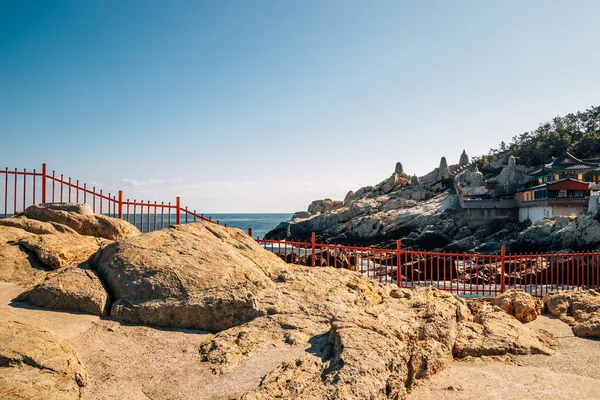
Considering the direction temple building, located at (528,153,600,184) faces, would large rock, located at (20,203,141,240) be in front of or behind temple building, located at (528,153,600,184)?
in front

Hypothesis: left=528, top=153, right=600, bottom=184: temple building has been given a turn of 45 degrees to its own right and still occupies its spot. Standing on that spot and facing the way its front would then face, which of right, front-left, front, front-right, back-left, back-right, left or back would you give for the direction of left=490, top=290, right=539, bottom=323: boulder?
front-left

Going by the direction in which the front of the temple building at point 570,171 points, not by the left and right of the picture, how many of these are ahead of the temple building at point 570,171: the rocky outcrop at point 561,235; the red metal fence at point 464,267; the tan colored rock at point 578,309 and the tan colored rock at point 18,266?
4

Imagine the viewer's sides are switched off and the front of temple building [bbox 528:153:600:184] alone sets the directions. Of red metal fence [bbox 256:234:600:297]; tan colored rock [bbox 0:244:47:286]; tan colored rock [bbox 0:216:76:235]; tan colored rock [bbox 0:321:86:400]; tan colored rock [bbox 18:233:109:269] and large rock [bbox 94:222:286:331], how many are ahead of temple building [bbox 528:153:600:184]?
6

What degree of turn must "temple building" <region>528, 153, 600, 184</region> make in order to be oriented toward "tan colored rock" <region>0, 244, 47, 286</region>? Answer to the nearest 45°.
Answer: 0° — it already faces it

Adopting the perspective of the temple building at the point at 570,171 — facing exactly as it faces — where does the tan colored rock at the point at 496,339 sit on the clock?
The tan colored rock is roughly at 12 o'clock from the temple building.

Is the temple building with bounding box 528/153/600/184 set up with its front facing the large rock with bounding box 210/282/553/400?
yes

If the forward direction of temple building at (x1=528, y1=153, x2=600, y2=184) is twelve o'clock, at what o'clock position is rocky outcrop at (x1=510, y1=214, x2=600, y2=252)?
The rocky outcrop is roughly at 12 o'clock from the temple building.

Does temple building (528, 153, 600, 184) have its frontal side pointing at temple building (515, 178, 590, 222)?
yes

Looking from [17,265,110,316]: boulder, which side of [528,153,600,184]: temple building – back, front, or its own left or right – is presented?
front

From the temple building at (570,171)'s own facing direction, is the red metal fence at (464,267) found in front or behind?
in front

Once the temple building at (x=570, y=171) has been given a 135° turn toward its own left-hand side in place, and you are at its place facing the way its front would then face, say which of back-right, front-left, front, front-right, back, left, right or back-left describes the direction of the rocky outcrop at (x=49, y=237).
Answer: back-right

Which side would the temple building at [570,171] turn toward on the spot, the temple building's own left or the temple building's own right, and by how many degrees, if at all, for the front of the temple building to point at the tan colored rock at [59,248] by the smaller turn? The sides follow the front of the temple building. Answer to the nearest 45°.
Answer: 0° — it already faces it

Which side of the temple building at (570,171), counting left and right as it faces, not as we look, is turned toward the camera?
front

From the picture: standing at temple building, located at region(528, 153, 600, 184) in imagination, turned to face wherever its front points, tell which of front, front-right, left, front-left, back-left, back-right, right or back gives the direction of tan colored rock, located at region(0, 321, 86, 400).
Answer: front

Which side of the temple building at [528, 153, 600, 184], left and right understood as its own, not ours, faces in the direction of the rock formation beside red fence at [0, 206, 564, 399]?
front
